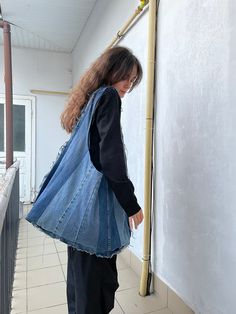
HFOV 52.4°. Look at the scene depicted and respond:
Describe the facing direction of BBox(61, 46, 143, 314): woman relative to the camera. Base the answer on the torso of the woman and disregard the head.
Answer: to the viewer's right

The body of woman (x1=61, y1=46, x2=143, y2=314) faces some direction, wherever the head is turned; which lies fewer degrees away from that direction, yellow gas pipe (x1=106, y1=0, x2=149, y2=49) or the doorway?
the yellow gas pipe

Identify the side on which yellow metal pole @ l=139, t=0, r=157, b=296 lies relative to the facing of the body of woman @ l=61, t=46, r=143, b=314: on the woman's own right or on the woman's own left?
on the woman's own left

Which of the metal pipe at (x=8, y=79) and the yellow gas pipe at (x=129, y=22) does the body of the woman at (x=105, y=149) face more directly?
the yellow gas pipe
